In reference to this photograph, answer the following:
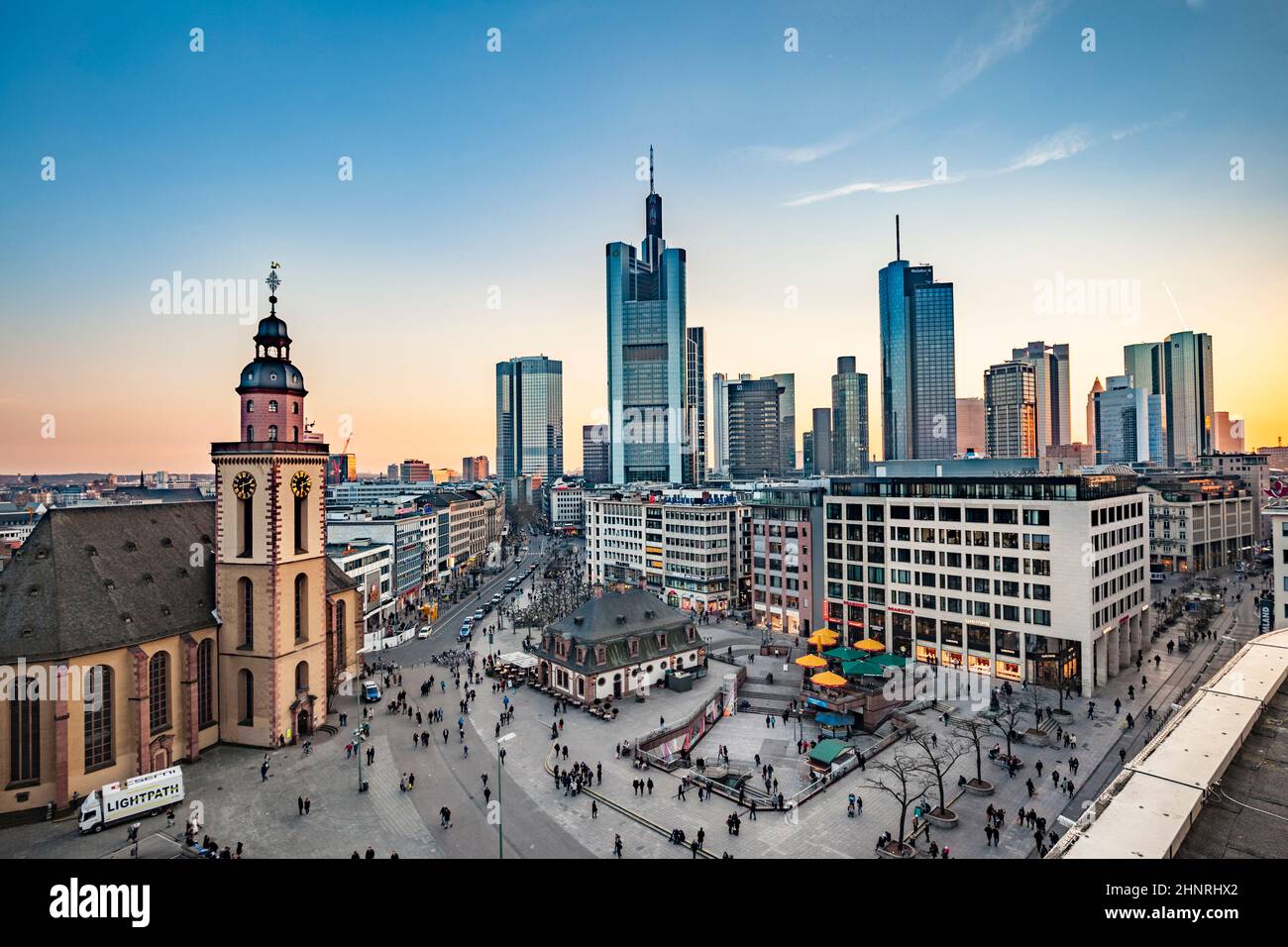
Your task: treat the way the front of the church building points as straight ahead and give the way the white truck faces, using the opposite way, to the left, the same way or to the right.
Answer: to the right

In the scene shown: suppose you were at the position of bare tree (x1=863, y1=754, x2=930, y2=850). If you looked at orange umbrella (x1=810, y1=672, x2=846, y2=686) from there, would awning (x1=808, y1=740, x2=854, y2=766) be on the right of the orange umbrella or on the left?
left

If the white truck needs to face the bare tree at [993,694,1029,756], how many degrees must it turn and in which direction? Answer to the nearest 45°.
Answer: approximately 135° to its left

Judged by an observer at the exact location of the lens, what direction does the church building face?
facing the viewer and to the right of the viewer

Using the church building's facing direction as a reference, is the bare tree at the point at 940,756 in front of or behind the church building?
in front

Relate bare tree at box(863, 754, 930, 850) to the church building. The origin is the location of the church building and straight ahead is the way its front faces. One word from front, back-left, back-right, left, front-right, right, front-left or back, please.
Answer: front

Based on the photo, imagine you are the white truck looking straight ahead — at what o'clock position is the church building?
The church building is roughly at 3 o'clock from the white truck.

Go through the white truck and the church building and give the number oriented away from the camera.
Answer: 0

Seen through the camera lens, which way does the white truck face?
facing the viewer and to the left of the viewer

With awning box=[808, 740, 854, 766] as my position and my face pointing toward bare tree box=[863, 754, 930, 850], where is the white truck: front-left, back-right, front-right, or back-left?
back-right
